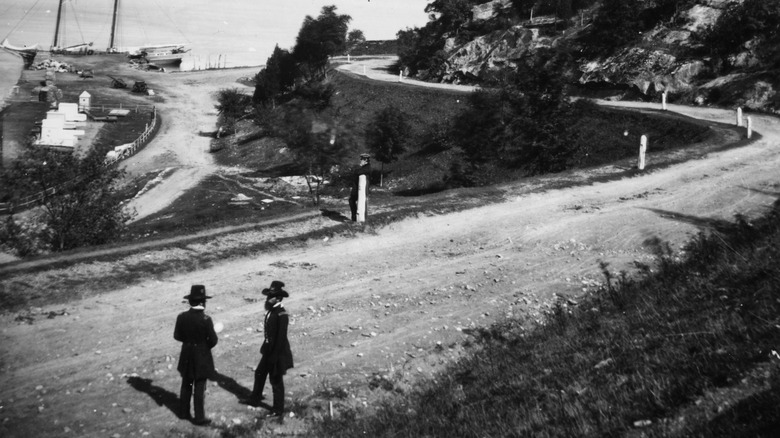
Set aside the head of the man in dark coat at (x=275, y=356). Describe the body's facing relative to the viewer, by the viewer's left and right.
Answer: facing to the left of the viewer

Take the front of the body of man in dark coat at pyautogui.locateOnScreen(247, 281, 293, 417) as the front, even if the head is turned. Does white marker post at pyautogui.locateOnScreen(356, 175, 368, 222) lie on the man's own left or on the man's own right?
on the man's own right

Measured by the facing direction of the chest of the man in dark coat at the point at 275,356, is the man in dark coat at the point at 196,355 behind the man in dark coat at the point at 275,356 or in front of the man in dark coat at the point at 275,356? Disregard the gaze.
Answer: in front

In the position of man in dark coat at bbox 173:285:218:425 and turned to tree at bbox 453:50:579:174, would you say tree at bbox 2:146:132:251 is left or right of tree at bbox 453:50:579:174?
left

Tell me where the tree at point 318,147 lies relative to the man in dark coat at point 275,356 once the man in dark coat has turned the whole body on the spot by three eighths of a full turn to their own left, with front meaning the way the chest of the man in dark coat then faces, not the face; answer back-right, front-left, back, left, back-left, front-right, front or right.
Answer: back-left
